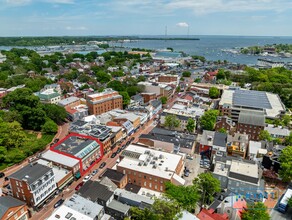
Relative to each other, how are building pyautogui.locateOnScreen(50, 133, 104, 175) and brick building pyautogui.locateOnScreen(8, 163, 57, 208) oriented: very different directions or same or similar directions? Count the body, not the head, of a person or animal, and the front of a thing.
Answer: same or similar directions

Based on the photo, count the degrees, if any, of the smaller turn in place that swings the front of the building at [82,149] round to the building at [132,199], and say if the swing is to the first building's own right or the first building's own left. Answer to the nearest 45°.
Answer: approximately 45° to the first building's own right

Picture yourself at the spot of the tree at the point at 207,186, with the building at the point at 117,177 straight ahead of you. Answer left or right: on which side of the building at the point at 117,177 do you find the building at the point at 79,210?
left

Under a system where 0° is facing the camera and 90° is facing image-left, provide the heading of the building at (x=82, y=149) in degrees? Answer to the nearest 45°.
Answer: approximately 315°

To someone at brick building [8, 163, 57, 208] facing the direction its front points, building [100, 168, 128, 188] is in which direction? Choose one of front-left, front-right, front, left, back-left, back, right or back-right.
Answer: front-left

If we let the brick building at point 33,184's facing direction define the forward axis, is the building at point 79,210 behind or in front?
in front

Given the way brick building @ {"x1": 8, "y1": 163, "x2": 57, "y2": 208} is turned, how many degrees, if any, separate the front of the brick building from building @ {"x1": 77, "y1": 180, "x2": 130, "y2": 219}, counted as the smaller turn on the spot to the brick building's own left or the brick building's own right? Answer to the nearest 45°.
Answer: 0° — it already faces it

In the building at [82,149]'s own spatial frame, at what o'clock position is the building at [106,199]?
the building at [106,199] is roughly at 1 o'clock from the building at [82,149].

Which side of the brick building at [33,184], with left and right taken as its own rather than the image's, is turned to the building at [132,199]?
front

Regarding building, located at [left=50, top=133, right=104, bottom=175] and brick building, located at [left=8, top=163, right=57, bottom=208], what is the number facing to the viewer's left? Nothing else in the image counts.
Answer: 0

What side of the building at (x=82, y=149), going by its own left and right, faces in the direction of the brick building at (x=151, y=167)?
front

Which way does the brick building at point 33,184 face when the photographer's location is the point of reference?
facing the viewer and to the right of the viewer

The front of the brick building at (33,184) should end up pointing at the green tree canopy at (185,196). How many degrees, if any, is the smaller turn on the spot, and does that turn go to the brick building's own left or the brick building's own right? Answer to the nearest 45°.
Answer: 0° — it already faces it

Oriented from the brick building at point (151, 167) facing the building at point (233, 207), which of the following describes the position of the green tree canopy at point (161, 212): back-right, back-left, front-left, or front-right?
front-right

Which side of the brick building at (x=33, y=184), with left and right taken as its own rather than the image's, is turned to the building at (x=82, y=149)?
left
